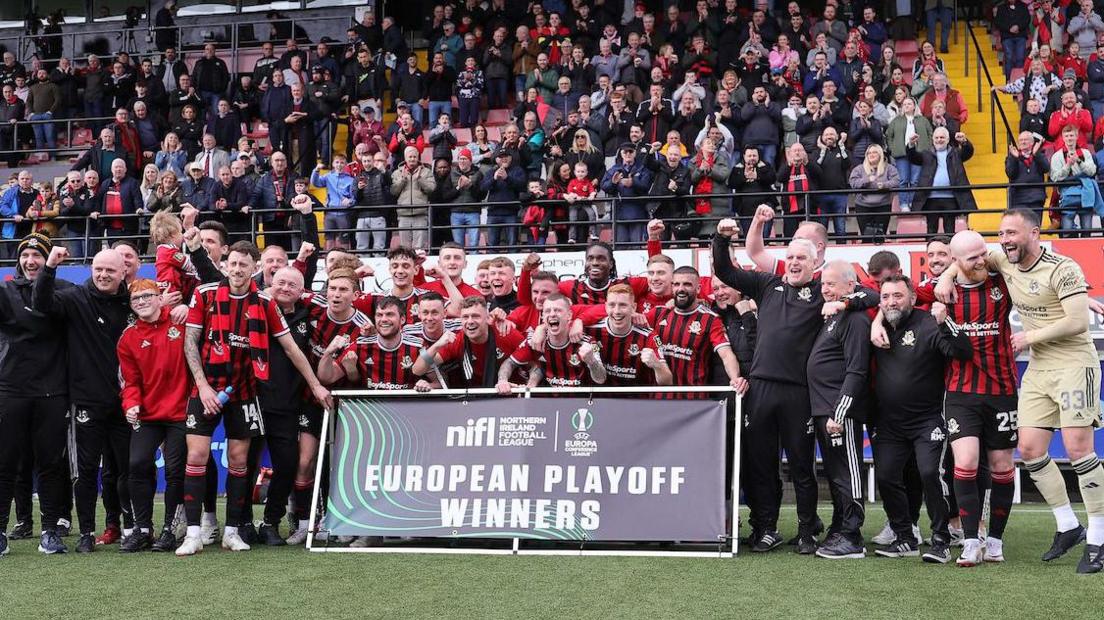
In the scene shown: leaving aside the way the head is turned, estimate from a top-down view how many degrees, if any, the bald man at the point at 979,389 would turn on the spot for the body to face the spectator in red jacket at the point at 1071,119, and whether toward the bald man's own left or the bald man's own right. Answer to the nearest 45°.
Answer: approximately 180°

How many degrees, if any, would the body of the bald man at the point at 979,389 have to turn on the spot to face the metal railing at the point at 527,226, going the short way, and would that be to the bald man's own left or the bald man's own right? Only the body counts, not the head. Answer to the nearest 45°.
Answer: approximately 135° to the bald man's own right

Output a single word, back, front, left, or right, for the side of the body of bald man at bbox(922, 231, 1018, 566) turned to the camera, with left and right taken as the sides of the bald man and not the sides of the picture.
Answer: front

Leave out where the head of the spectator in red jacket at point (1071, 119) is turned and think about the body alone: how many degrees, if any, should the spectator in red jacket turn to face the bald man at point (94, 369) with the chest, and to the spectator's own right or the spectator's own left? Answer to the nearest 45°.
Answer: approximately 45° to the spectator's own right

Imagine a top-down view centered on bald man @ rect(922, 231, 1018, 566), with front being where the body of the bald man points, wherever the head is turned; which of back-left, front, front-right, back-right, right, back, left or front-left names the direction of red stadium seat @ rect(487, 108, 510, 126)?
back-right

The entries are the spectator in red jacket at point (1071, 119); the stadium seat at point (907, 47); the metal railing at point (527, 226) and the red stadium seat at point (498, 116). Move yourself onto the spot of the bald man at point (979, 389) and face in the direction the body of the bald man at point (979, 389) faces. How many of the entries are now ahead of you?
0

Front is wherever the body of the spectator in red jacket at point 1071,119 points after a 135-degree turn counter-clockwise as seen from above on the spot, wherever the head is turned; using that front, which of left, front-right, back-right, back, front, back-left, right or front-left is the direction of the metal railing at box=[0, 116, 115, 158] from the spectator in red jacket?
back-left

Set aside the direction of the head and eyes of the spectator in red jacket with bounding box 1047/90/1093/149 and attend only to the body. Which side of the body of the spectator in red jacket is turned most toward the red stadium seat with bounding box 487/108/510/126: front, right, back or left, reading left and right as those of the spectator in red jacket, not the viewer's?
right

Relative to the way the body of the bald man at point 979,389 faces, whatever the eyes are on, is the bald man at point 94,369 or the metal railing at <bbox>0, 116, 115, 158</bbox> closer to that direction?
the bald man

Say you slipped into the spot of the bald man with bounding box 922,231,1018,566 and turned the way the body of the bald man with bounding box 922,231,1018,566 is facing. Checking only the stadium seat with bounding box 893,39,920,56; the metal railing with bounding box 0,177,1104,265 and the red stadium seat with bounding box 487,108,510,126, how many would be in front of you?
0

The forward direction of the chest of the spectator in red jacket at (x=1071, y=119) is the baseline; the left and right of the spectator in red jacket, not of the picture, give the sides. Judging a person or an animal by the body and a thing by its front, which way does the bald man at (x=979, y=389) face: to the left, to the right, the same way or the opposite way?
the same way

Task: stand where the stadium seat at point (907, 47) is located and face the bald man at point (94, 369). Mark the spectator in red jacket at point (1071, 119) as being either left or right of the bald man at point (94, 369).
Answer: left

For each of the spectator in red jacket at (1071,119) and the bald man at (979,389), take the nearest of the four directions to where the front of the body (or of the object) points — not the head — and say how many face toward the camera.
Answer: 2

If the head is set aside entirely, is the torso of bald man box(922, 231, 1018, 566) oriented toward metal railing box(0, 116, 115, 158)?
no

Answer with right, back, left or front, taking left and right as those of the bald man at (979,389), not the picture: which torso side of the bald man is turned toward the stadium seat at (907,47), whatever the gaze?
back

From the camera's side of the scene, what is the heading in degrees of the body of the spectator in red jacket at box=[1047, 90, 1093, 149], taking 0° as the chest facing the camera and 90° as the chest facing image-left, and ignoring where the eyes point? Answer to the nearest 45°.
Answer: approximately 0°
